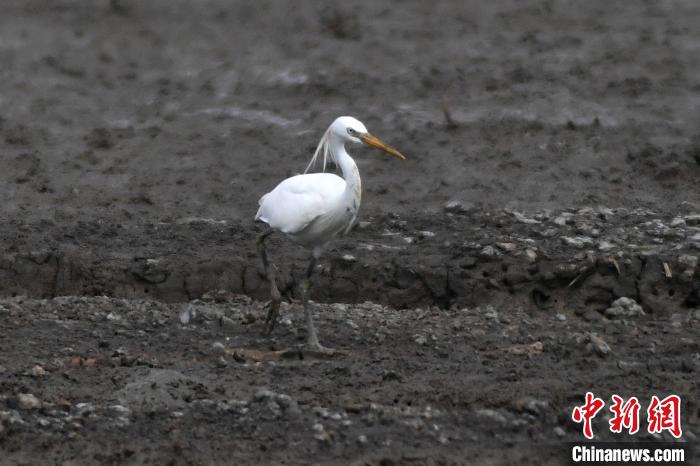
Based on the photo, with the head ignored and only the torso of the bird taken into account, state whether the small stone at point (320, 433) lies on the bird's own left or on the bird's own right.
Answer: on the bird's own right

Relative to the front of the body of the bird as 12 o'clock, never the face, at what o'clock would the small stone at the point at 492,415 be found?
The small stone is roughly at 2 o'clock from the bird.

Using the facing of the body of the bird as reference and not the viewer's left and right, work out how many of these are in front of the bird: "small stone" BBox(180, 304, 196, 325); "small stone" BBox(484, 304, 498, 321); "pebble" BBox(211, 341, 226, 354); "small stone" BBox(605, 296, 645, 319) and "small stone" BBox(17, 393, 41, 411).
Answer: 2

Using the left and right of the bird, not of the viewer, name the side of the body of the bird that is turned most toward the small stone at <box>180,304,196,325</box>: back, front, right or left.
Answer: back

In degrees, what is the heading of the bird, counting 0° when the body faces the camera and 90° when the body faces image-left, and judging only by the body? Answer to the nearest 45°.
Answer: approximately 270°

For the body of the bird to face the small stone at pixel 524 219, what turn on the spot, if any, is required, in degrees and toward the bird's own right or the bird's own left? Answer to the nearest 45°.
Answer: approximately 45° to the bird's own left

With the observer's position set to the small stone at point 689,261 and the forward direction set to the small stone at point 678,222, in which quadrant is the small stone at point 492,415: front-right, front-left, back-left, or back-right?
back-left

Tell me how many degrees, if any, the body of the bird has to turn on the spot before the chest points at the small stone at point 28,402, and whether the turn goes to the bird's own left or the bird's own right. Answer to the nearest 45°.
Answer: approximately 135° to the bird's own right

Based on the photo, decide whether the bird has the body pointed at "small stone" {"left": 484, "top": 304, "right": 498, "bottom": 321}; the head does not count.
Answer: yes
